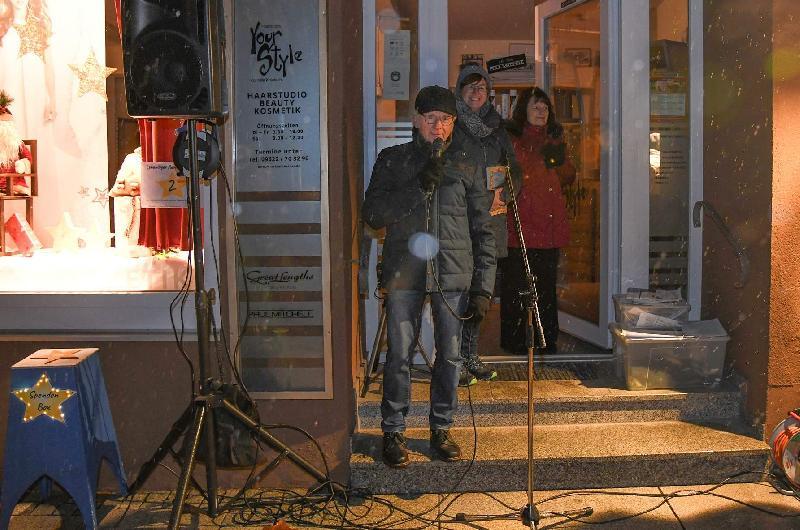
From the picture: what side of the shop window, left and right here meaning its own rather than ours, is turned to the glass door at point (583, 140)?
left

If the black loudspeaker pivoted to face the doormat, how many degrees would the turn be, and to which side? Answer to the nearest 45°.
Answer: approximately 135° to its left

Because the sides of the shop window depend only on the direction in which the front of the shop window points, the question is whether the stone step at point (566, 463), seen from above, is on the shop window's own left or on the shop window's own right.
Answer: on the shop window's own left

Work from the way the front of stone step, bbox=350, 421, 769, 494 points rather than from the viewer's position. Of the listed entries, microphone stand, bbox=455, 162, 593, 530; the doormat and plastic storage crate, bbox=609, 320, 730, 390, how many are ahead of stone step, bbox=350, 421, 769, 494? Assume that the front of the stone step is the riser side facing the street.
1

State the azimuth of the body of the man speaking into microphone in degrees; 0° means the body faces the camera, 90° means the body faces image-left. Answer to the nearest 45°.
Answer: approximately 0°

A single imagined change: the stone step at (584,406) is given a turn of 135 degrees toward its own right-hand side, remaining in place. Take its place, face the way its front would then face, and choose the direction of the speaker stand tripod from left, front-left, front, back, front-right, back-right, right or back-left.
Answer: left

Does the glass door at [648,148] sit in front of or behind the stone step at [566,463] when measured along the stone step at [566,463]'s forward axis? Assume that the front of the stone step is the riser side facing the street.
behind
